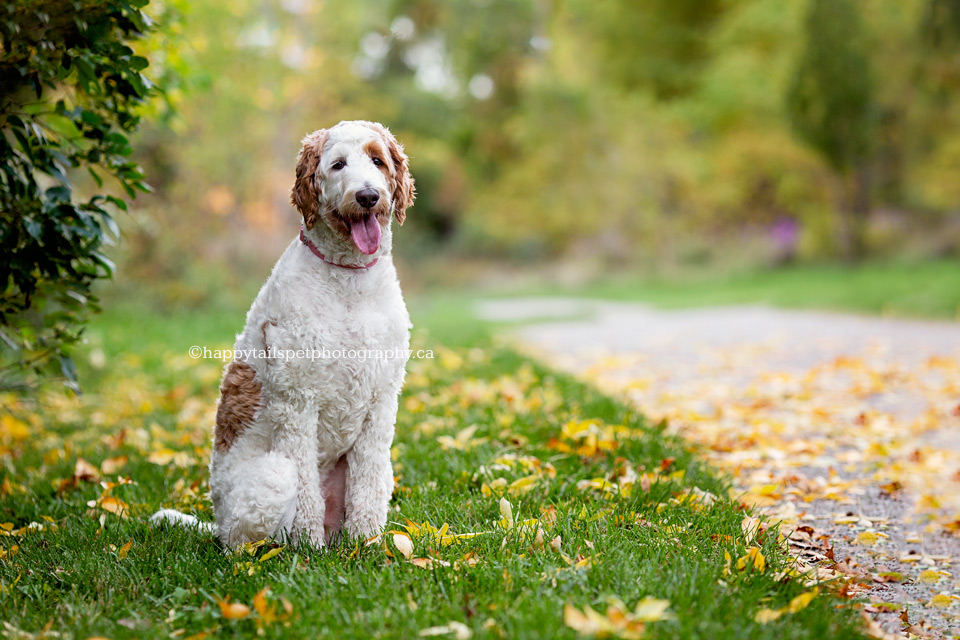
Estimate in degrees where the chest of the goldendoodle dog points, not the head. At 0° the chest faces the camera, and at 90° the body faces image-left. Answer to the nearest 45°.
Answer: approximately 315°

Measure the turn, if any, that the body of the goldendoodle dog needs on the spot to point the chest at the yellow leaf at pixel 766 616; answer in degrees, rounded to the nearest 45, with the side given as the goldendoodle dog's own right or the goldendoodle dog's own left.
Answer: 0° — it already faces it

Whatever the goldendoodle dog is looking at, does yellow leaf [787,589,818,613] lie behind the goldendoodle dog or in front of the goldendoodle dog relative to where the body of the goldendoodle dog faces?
in front

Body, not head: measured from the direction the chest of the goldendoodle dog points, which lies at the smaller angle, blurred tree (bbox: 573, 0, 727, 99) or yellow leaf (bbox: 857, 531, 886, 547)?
the yellow leaf

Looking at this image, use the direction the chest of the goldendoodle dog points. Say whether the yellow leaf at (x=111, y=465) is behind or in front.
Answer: behind

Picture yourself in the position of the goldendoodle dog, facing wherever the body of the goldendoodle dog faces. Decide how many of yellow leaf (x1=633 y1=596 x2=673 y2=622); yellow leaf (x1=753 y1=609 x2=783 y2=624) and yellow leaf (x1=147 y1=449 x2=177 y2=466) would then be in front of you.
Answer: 2

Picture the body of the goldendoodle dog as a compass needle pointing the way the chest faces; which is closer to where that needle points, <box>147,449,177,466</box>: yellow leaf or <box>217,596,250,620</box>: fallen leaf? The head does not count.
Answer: the fallen leaf

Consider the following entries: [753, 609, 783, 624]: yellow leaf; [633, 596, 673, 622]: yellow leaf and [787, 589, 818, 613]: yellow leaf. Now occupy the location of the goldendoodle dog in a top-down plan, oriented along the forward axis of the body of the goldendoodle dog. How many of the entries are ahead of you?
3

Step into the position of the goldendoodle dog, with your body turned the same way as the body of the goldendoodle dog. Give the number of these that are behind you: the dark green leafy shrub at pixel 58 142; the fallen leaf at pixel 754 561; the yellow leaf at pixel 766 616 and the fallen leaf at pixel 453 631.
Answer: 1

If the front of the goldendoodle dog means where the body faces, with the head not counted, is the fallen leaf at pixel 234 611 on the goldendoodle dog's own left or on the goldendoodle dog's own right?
on the goldendoodle dog's own right
